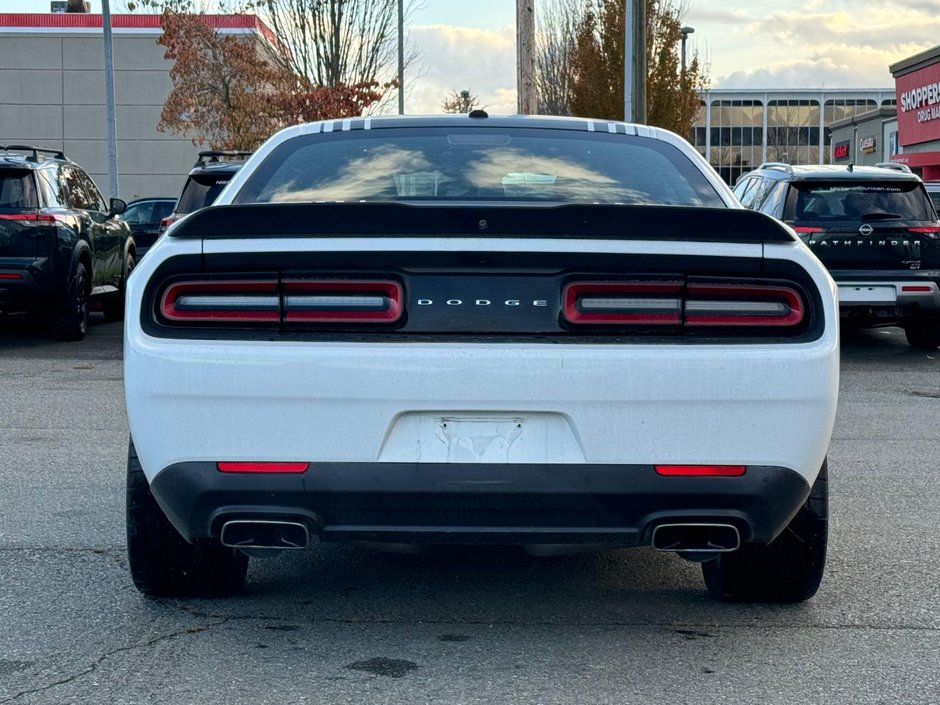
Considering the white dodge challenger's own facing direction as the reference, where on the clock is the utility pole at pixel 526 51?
The utility pole is roughly at 12 o'clock from the white dodge challenger.

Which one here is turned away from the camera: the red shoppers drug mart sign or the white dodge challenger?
the white dodge challenger

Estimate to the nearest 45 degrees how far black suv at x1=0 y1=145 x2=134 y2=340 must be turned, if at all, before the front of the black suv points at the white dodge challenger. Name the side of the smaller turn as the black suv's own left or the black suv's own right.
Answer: approximately 135° to the black suv's own right

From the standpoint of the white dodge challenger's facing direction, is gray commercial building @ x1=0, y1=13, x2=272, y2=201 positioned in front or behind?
in front

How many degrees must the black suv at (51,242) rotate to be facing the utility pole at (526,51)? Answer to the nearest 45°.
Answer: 0° — it already faces it

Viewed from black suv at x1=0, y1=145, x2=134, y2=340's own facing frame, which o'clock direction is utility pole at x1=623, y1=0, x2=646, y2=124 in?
The utility pole is roughly at 12 o'clock from the black suv.

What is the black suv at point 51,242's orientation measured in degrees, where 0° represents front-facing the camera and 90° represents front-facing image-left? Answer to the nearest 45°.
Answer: approximately 225°

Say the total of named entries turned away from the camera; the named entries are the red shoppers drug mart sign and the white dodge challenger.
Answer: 1

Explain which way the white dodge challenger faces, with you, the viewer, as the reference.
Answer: facing away from the viewer

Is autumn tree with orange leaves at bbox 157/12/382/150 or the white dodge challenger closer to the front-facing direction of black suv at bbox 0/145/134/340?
the autumn tree with orange leaves

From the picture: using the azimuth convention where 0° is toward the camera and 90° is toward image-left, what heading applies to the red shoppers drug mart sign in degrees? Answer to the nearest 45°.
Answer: approximately 45°
